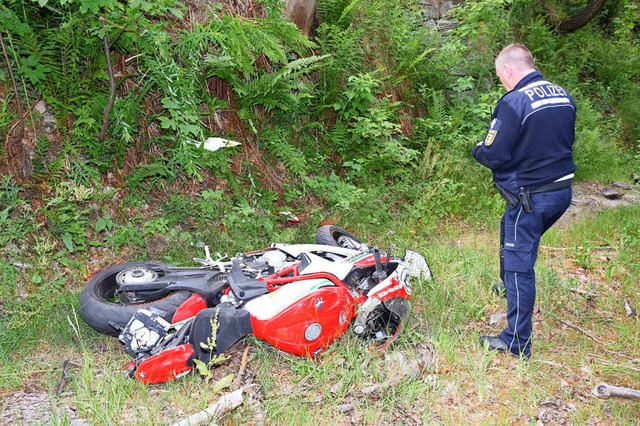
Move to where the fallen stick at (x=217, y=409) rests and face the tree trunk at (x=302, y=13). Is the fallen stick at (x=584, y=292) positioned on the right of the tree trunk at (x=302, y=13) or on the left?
right

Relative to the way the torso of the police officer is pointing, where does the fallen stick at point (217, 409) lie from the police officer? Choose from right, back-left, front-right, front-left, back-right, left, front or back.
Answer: left

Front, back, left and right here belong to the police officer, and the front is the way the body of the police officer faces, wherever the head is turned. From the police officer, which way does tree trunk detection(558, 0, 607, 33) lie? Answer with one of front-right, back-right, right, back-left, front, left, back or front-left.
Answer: front-right

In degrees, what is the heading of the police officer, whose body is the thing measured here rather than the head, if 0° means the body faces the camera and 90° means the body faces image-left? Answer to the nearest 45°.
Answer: approximately 135°

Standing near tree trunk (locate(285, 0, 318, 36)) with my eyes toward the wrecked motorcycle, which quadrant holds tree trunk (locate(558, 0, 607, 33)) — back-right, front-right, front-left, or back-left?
back-left

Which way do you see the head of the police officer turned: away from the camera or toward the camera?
away from the camera

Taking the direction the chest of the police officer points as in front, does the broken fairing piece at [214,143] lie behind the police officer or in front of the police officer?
in front

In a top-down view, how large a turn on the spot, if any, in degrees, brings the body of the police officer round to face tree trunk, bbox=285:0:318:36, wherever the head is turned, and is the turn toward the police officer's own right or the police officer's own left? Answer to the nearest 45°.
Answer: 0° — they already face it
